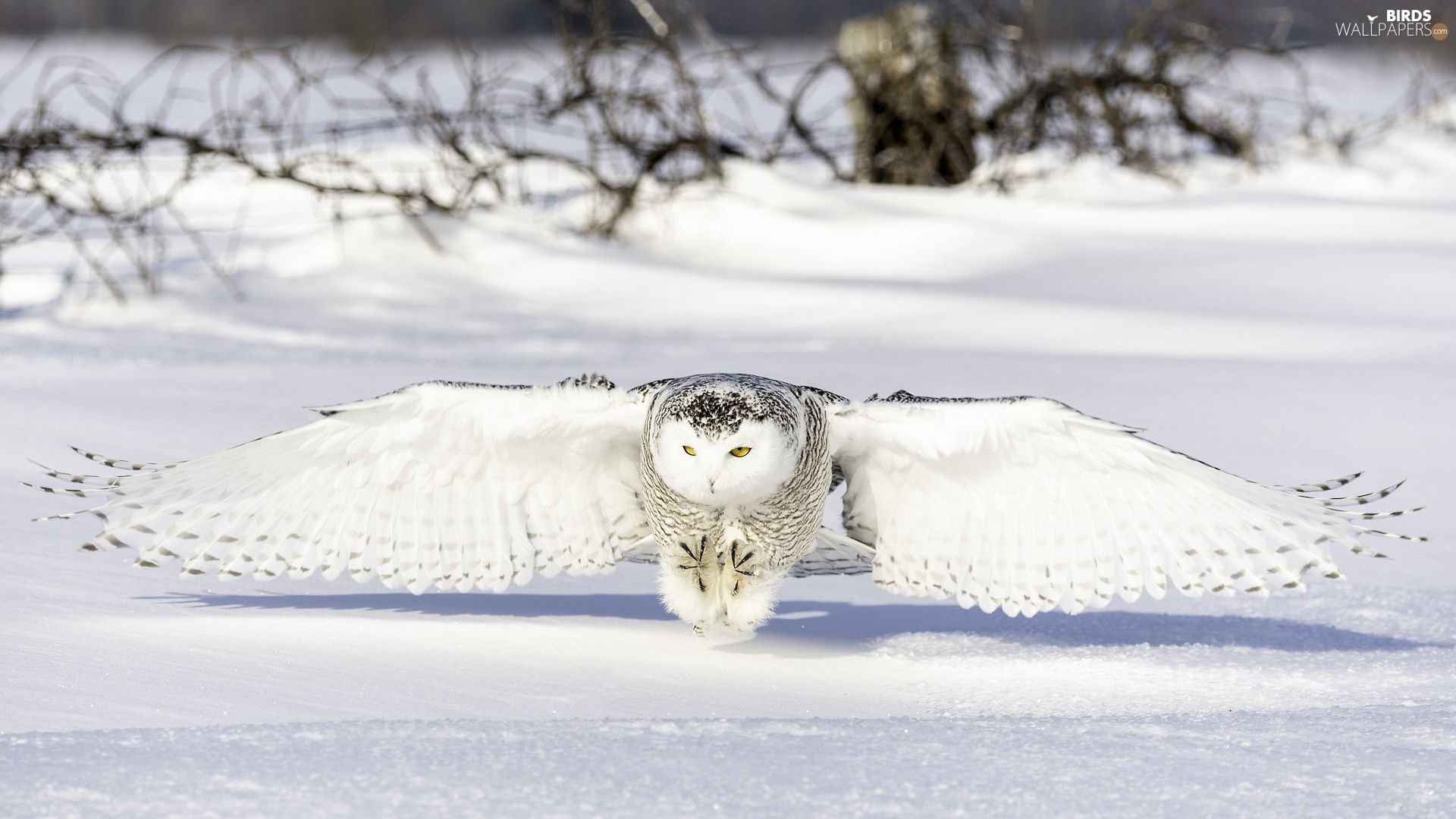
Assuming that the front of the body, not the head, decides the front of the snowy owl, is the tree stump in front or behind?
behind

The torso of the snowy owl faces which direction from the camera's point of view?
toward the camera
